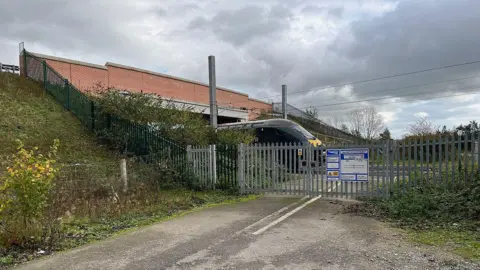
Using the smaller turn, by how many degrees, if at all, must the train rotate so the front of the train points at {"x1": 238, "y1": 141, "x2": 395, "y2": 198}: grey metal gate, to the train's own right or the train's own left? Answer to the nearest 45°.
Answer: approximately 45° to the train's own right

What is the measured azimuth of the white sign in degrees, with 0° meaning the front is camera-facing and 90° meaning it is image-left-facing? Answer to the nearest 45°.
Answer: approximately 0°

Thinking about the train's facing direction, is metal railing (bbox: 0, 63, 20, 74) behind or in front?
behind
